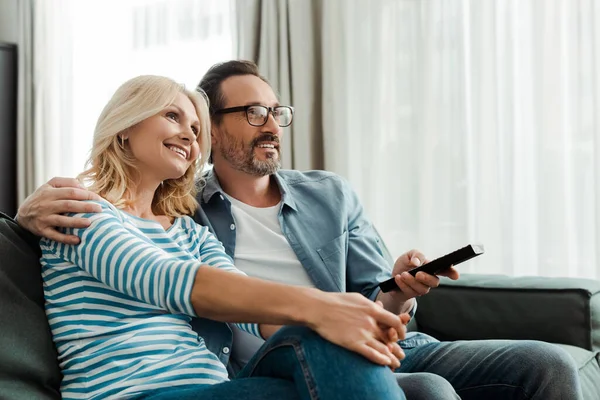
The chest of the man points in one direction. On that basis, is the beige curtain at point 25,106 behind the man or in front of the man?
behind

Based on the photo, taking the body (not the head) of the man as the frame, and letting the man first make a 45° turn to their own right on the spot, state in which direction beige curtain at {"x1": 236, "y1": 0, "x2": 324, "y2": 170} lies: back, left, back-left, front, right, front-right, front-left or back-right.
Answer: back

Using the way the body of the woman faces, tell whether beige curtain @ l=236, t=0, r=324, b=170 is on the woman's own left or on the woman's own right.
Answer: on the woman's own left

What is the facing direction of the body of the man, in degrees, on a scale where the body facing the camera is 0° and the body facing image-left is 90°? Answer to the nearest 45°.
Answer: approximately 315°

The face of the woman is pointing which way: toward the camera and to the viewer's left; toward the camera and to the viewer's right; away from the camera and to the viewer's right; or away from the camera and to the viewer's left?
toward the camera and to the viewer's right

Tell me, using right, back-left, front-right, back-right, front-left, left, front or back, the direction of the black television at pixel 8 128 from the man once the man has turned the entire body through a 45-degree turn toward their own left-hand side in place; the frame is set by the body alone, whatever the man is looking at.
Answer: back-left

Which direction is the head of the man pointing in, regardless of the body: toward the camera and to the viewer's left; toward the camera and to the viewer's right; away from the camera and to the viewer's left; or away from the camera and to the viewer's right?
toward the camera and to the viewer's right

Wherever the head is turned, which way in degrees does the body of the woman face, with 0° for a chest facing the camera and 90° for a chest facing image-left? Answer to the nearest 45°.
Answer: approximately 315°
